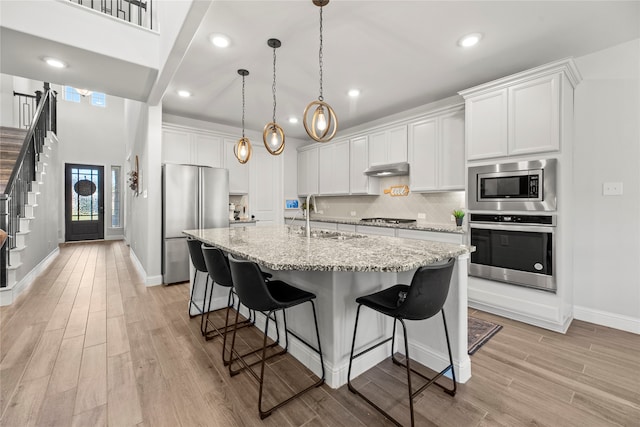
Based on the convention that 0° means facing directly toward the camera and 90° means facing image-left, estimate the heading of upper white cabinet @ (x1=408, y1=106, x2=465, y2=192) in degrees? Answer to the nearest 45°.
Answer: approximately 45°

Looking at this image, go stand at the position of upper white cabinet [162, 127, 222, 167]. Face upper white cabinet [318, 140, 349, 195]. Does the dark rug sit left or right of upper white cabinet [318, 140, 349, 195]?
right

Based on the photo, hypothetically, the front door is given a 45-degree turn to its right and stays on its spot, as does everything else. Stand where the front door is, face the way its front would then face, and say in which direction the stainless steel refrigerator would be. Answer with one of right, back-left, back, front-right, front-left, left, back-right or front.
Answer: front-left

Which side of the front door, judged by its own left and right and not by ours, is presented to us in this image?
front

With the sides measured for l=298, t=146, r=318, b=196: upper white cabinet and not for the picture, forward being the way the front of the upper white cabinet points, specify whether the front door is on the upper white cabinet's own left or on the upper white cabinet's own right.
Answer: on the upper white cabinet's own right

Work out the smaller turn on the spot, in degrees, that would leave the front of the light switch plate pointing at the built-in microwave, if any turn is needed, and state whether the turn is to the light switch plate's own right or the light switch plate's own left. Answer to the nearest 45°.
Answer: approximately 45° to the light switch plate's own right

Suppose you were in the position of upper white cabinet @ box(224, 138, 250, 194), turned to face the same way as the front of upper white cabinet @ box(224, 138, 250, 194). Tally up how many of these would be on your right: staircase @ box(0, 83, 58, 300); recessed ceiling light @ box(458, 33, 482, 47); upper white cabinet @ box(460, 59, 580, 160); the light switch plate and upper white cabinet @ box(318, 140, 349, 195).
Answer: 1

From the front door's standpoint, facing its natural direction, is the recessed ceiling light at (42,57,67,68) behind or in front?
in front

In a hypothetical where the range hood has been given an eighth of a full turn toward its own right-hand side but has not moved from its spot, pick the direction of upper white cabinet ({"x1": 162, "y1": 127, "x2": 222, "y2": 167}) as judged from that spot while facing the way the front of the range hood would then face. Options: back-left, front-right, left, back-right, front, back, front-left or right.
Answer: front

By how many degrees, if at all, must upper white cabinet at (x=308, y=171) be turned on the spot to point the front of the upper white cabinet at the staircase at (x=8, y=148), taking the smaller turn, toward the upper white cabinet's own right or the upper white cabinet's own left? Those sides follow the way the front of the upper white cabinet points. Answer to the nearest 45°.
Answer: approximately 45° to the upper white cabinet's own right

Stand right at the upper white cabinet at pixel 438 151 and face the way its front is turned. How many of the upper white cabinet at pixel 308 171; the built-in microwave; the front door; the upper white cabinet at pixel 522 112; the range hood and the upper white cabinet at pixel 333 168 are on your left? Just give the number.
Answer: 2

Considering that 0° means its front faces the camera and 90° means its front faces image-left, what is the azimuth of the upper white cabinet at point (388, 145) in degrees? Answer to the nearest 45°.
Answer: approximately 45°

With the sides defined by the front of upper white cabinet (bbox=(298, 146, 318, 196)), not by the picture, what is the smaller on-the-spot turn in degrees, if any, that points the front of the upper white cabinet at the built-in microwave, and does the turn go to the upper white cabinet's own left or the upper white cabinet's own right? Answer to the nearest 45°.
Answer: approximately 90° to the upper white cabinet's own left

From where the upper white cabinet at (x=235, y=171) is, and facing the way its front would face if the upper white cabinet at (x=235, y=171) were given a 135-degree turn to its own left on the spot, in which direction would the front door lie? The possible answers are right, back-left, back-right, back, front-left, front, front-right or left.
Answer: left

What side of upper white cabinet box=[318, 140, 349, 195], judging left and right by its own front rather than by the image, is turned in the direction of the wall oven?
left

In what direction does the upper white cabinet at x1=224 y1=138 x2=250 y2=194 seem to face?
toward the camera

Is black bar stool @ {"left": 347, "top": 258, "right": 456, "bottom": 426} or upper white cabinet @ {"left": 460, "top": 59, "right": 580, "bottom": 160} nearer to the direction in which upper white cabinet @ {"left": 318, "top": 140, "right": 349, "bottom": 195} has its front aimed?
the black bar stool

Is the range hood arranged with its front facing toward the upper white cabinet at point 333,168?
no
